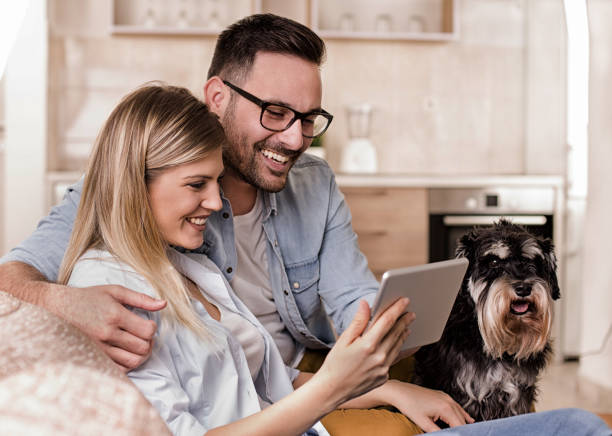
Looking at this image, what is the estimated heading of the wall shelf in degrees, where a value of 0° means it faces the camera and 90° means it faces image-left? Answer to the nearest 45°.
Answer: approximately 0°

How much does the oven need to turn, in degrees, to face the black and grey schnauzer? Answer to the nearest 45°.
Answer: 0° — it already faces it

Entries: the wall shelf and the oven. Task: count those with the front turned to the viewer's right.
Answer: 0

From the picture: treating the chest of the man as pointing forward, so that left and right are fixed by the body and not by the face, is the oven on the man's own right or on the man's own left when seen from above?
on the man's own left

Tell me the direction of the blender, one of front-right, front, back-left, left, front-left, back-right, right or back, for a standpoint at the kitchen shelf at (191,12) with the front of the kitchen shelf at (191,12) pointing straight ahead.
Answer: left
